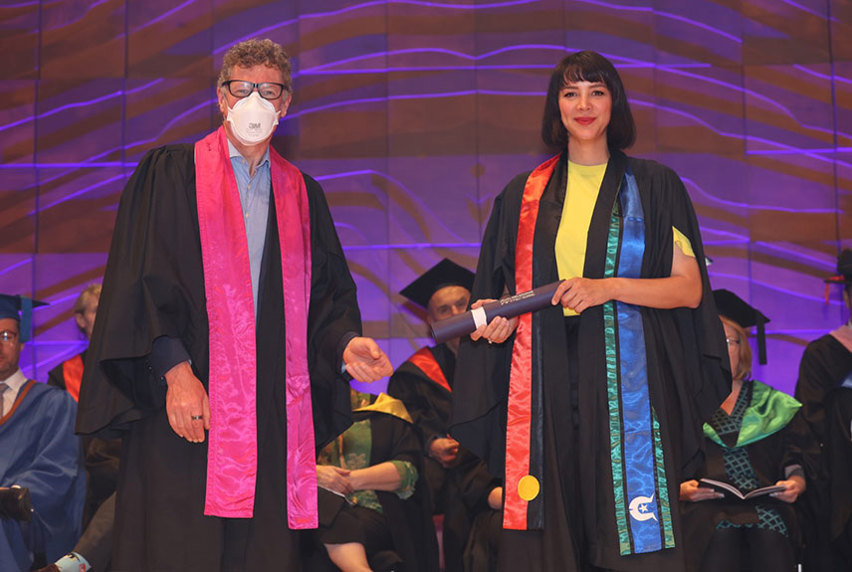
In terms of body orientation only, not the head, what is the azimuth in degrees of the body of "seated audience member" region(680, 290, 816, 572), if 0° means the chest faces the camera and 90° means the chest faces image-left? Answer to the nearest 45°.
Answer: approximately 45°

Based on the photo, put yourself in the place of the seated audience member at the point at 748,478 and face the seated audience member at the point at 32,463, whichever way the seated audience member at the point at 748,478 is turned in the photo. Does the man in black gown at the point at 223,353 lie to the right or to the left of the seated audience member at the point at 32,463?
left

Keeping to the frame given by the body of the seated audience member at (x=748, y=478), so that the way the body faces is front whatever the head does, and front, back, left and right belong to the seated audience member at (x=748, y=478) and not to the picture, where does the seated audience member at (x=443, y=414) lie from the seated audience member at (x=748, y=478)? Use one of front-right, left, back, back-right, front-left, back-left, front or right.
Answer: front-right

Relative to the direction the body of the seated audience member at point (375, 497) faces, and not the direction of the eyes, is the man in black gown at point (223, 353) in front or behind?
in front

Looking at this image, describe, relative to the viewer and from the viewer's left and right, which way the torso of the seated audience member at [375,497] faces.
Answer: facing the viewer and to the left of the viewer

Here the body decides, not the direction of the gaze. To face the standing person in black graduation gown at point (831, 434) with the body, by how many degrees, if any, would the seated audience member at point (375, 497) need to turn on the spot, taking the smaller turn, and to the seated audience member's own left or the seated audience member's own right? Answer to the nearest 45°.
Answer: approximately 135° to the seated audience member's own left

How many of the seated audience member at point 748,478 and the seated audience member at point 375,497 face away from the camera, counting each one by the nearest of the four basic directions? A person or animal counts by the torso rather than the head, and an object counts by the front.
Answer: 0

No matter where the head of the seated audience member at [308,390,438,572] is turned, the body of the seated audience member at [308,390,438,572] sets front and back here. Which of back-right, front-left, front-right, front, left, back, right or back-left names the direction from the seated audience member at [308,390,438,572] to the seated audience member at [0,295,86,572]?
front-right

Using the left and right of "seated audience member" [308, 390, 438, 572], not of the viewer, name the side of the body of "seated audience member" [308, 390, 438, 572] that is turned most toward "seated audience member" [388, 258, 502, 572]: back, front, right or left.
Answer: back

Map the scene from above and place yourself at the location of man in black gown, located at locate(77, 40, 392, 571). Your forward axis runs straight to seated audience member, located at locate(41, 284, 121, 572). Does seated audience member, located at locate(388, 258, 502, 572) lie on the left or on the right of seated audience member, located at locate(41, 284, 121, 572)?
right
